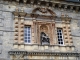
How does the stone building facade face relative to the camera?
toward the camera
